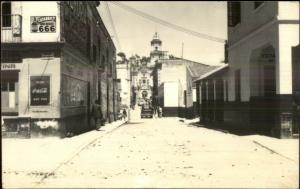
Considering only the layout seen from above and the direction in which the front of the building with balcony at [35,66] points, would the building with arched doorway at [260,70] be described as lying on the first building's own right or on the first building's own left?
on the first building's own left
